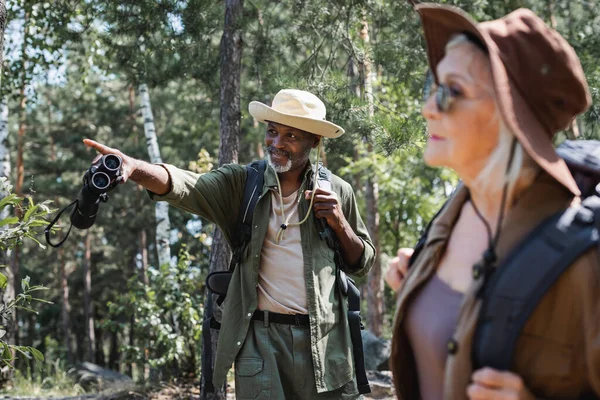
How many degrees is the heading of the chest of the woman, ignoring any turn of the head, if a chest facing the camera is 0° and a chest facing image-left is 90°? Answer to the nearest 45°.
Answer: approximately 45°

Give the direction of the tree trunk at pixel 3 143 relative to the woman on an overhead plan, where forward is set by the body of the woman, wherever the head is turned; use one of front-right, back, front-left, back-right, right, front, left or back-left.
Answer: right

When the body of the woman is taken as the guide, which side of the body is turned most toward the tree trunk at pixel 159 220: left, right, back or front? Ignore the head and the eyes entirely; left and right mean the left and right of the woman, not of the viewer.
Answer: right

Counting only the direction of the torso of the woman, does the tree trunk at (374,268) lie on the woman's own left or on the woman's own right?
on the woman's own right

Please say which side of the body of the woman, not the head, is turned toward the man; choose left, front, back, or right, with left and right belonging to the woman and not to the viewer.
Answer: right

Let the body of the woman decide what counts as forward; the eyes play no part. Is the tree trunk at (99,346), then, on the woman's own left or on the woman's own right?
on the woman's own right

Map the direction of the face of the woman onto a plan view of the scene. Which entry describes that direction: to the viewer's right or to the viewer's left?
to the viewer's left
